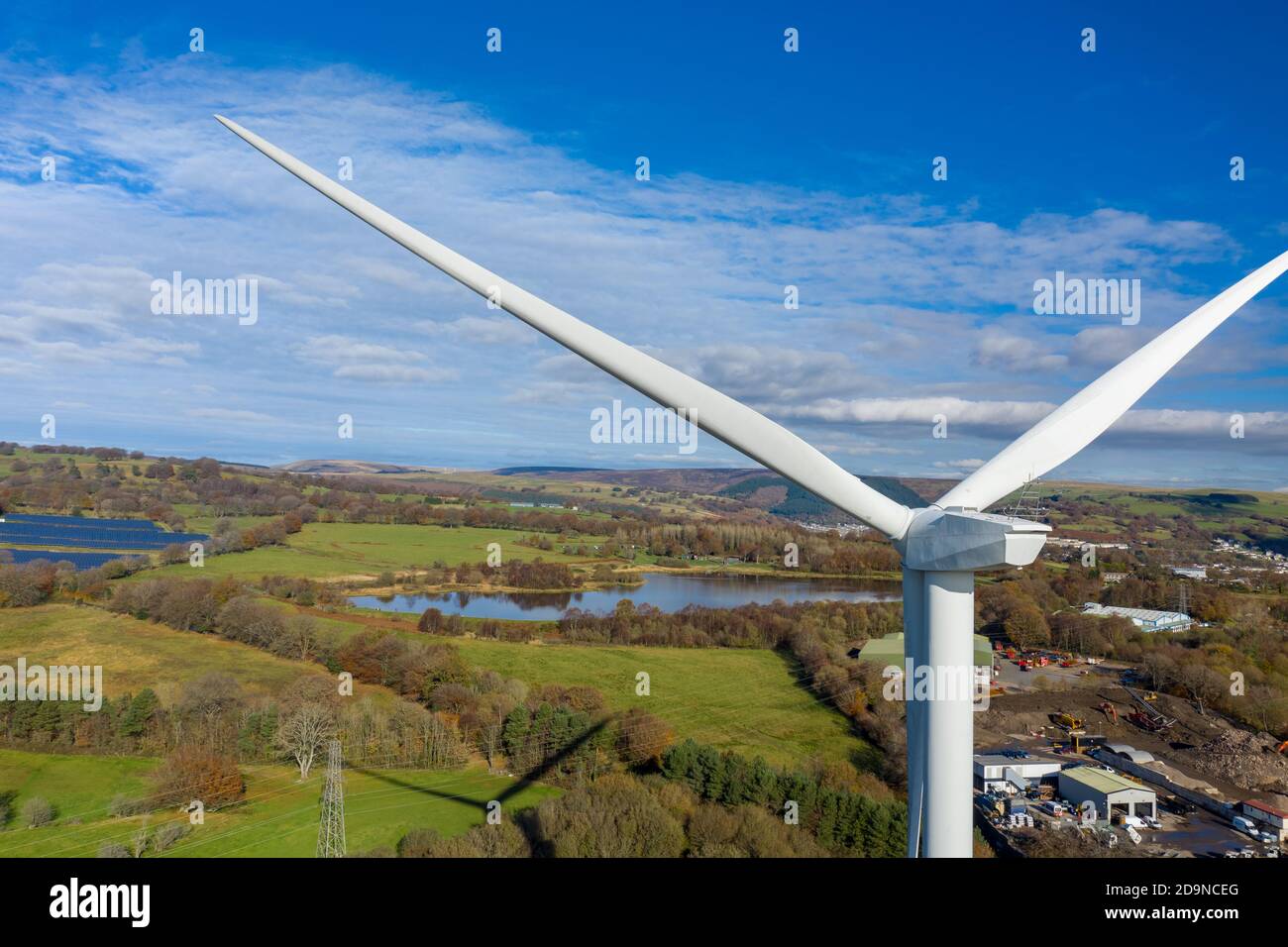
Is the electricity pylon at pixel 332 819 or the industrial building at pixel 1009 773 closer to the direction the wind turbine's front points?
the electricity pylon

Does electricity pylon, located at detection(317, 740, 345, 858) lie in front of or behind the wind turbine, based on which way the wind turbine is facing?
in front
